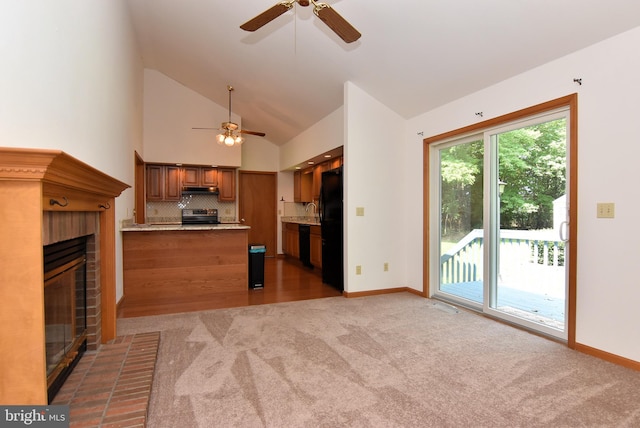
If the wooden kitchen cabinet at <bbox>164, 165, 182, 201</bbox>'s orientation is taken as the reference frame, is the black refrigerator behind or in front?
in front

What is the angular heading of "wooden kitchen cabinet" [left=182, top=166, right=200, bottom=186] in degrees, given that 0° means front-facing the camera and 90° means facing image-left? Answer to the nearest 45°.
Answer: approximately 0°

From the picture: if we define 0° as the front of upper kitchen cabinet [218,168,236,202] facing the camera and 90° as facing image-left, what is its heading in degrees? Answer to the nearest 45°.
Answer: approximately 0°

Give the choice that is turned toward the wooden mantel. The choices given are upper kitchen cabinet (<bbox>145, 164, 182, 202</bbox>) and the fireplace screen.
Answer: the upper kitchen cabinet

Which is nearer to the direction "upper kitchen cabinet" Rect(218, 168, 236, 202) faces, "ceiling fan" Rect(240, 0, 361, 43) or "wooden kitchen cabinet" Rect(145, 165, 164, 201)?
the ceiling fan

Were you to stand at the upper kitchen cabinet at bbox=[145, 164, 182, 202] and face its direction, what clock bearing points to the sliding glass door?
The sliding glass door is roughly at 11 o'clock from the upper kitchen cabinet.

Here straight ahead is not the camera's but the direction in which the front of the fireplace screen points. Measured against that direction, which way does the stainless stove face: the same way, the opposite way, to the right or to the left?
to the right

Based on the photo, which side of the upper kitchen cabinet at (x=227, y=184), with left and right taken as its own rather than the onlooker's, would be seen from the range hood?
right

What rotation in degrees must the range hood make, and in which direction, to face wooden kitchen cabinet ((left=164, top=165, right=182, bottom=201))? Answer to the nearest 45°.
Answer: approximately 90° to its right

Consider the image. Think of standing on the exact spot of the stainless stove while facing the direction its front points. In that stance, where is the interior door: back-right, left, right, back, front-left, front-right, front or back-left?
back-left

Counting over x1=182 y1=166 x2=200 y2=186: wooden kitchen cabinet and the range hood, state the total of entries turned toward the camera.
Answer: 2

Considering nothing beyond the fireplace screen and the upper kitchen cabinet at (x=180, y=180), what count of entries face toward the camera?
1
